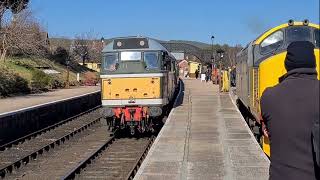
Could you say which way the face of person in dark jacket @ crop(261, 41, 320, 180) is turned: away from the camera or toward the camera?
away from the camera

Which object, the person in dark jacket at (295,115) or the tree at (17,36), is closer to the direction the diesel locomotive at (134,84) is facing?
the person in dark jacket

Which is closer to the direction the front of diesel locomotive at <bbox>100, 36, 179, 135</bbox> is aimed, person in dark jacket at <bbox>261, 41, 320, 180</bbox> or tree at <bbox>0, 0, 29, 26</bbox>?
the person in dark jacket

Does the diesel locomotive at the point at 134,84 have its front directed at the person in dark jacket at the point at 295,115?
yes

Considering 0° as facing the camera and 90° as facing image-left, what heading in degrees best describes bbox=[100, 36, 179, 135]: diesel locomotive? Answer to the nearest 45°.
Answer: approximately 0°

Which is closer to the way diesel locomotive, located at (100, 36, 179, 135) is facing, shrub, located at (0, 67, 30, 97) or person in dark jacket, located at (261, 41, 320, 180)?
the person in dark jacket

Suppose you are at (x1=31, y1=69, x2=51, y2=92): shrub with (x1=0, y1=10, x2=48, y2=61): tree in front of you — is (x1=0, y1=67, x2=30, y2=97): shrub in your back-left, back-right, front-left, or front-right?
back-left
